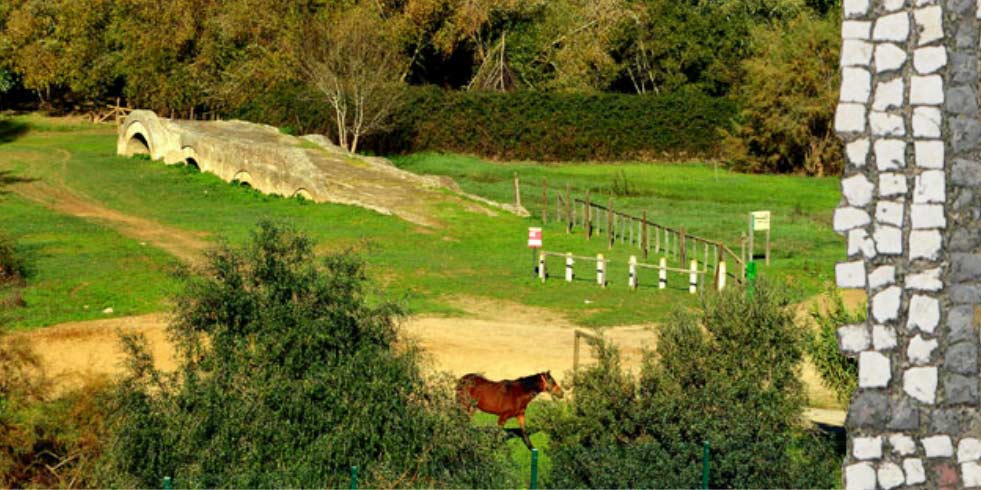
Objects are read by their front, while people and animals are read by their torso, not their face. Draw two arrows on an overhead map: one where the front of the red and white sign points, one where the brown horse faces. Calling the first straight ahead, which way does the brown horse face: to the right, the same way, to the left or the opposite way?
to the left

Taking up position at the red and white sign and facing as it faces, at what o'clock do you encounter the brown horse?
The brown horse is roughly at 12 o'clock from the red and white sign.

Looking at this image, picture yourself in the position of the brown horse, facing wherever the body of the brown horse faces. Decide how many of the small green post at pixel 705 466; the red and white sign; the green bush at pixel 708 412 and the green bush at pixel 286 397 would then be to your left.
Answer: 1

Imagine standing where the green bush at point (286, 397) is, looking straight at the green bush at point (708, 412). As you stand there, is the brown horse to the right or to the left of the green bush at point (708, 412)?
left

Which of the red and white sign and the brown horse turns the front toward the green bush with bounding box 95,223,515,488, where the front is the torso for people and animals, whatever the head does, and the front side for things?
the red and white sign

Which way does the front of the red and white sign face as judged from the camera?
facing the viewer

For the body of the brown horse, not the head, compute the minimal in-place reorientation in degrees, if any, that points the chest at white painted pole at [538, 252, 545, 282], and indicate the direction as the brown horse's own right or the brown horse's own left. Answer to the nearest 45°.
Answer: approximately 90° to the brown horse's own left

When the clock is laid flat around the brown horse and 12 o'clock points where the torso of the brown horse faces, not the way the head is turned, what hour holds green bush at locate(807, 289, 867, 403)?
The green bush is roughly at 12 o'clock from the brown horse.

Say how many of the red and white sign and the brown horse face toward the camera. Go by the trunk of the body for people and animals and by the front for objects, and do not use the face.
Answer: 1

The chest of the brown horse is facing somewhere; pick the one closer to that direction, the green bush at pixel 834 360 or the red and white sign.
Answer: the green bush

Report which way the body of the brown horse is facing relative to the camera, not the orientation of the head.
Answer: to the viewer's right

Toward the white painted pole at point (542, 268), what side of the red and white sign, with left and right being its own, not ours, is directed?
front

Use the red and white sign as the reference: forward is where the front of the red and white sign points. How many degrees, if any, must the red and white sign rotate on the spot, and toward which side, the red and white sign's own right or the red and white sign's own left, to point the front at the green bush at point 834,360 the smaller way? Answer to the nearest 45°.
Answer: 0° — it already faces it

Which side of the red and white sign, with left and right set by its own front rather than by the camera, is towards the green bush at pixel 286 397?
front

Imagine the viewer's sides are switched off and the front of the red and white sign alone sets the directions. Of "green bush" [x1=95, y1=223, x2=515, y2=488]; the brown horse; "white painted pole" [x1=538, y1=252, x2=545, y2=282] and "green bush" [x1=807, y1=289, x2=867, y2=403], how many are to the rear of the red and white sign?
0

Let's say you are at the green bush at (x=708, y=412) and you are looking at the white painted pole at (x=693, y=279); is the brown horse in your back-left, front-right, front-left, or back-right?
front-left

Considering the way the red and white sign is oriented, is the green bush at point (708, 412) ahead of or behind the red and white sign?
ahead

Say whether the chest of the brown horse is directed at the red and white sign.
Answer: no
